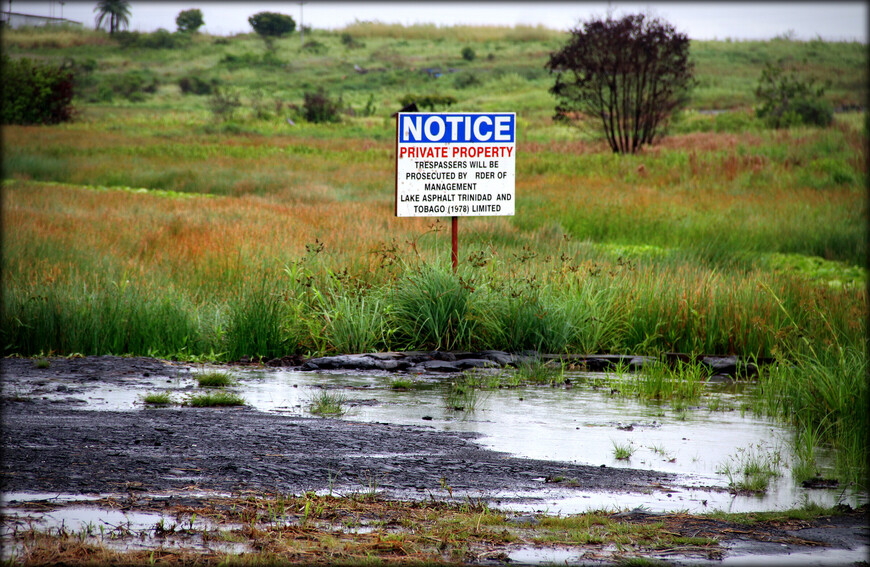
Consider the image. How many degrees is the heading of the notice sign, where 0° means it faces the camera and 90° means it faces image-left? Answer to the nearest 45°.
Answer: approximately 0°

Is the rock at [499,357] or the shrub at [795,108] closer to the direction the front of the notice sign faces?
the rock

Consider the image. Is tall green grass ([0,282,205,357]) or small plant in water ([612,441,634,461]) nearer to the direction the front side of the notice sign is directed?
the small plant in water

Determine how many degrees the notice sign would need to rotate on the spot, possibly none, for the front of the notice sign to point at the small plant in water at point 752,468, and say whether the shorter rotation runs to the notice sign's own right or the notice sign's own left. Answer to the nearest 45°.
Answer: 0° — it already faces it

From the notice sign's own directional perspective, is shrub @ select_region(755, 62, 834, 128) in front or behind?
behind

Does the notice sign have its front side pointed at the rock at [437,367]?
yes

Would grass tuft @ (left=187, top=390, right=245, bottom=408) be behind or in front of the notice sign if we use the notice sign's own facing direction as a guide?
in front

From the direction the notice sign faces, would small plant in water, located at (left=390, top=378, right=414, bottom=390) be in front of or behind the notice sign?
in front

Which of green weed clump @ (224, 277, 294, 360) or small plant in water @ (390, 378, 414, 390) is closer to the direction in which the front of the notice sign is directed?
the small plant in water

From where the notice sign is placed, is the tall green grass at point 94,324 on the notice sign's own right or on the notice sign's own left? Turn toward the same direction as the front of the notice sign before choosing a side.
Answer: on the notice sign's own right

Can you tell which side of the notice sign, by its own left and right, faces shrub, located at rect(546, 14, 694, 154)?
back
